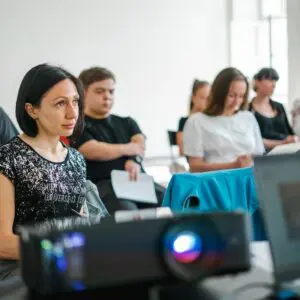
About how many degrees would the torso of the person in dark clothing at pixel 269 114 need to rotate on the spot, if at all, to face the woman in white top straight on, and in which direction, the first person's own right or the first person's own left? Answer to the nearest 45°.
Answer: approximately 45° to the first person's own right

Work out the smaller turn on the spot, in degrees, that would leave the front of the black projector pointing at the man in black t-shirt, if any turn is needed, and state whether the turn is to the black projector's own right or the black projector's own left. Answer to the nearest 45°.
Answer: approximately 180°

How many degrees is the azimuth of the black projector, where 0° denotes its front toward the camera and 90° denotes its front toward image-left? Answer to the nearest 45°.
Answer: approximately 0°
